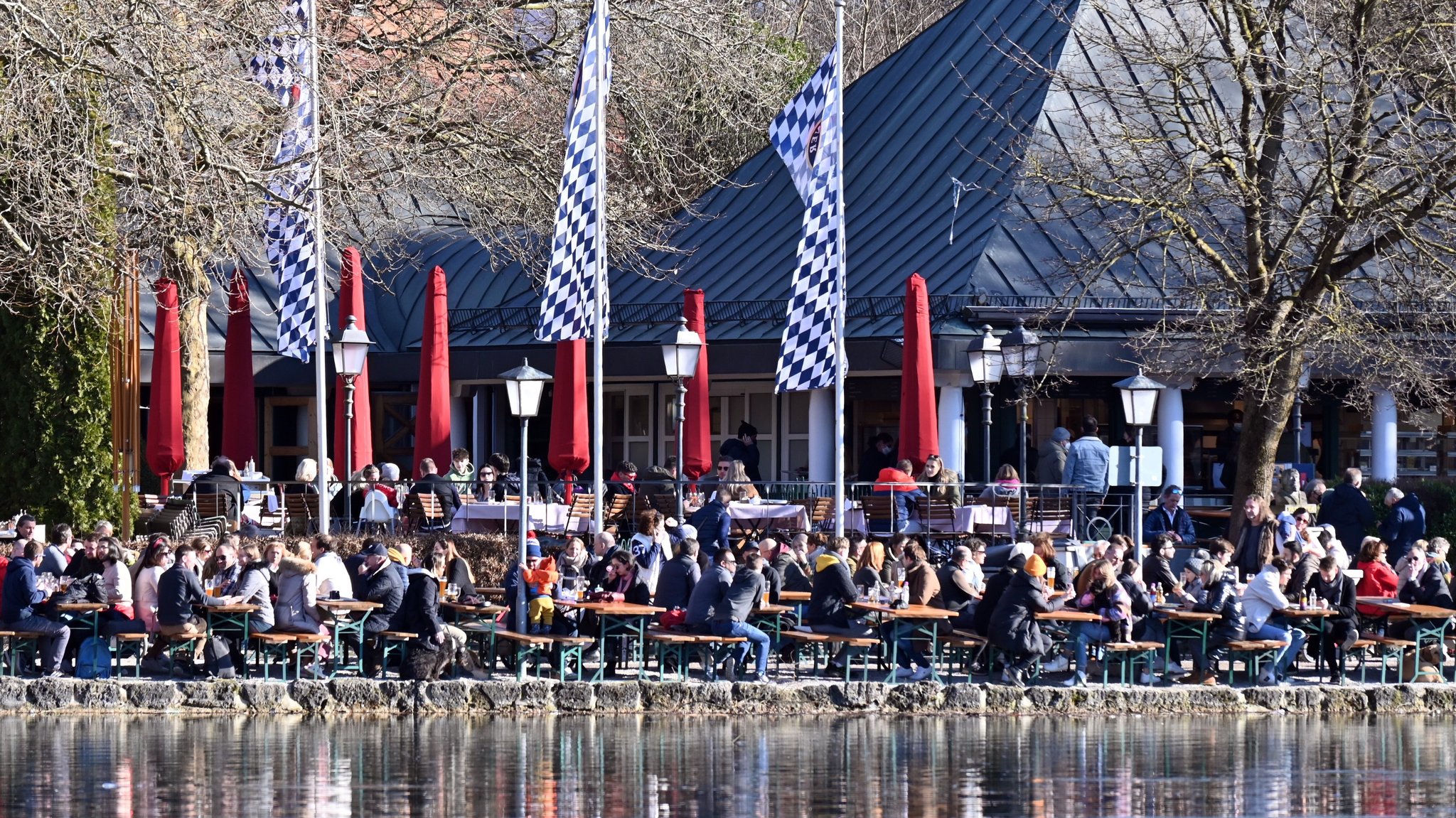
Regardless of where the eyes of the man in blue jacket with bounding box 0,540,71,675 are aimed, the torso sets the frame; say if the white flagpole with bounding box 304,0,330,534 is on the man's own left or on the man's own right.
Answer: on the man's own left

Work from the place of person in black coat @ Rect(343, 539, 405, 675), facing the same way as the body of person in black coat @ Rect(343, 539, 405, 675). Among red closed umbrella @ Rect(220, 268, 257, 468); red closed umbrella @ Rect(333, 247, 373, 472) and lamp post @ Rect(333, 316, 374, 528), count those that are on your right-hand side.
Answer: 3

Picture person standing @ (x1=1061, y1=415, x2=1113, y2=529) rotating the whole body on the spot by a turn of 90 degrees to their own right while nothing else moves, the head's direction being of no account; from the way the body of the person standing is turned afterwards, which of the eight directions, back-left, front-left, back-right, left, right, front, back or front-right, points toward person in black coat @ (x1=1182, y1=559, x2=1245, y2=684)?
right

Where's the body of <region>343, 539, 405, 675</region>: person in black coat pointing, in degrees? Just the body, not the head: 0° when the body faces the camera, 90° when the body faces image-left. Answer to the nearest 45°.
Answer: approximately 90°

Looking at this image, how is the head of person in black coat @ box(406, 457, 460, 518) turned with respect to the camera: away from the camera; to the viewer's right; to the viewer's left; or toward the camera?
away from the camera

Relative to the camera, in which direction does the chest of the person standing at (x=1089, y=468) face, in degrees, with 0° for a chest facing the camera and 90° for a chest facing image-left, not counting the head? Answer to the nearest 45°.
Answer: approximately 180°

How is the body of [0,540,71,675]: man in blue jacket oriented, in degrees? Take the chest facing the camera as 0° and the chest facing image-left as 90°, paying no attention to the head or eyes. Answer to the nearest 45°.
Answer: approximately 270°

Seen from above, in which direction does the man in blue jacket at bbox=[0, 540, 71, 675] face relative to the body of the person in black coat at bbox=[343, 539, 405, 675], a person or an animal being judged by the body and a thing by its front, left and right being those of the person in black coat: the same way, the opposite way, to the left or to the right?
the opposite way

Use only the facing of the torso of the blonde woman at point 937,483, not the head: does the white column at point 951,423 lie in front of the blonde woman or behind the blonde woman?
behind

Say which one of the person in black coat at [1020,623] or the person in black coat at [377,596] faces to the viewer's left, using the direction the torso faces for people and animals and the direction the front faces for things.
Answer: the person in black coat at [377,596]
